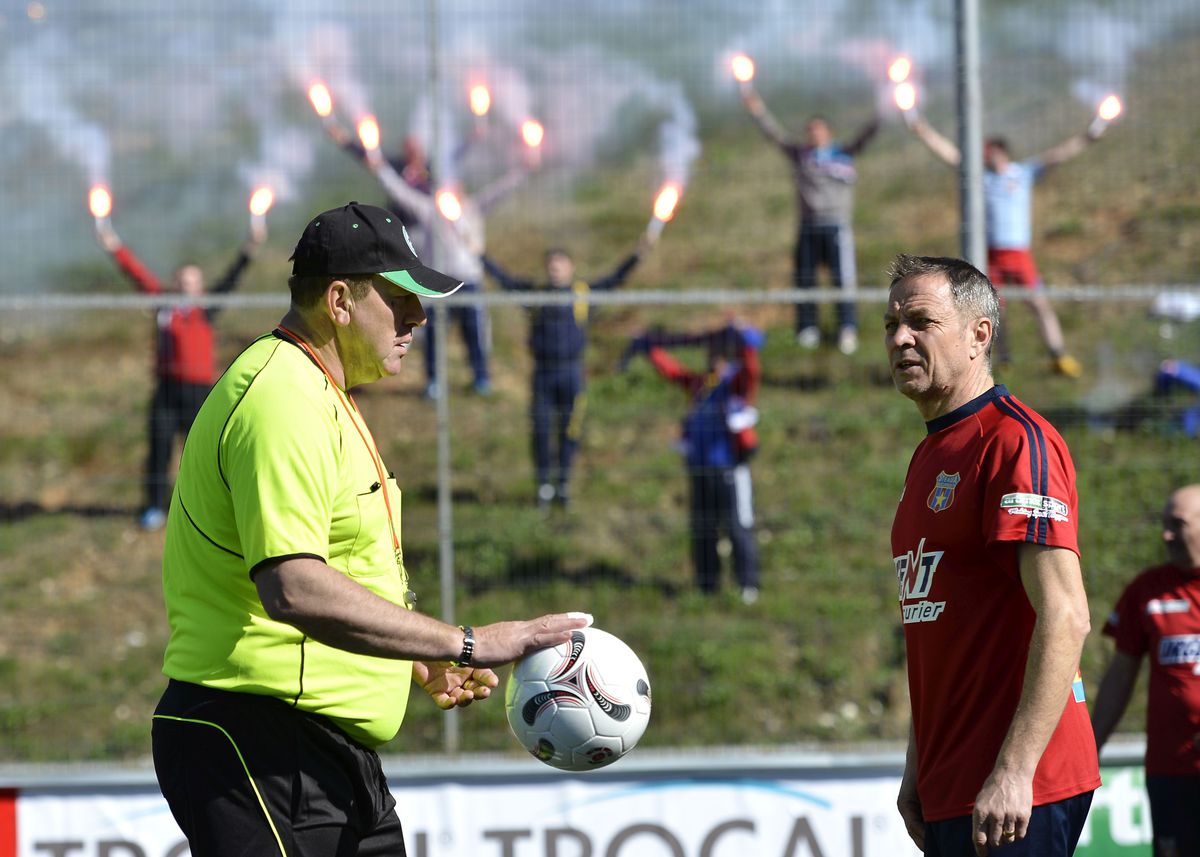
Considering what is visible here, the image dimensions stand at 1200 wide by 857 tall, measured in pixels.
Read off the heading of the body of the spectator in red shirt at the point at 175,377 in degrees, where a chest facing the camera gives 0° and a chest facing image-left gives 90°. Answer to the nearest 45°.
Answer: approximately 0°

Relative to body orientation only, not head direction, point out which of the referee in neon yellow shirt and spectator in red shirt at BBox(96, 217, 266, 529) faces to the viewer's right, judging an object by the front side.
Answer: the referee in neon yellow shirt

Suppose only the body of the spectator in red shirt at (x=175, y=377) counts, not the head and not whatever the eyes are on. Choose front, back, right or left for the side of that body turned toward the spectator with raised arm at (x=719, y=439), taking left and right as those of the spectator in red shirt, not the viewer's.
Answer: left

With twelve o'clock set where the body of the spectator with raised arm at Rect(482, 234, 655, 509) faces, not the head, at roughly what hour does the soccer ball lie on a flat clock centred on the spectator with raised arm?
The soccer ball is roughly at 12 o'clock from the spectator with raised arm.

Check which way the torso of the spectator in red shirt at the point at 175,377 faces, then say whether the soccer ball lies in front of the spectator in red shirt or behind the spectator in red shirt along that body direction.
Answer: in front

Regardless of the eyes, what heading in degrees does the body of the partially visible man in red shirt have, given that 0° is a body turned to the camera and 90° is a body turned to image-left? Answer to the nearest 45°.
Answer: approximately 0°

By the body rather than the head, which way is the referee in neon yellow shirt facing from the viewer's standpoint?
to the viewer's right

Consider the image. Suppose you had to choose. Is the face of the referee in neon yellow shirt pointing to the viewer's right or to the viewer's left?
to the viewer's right

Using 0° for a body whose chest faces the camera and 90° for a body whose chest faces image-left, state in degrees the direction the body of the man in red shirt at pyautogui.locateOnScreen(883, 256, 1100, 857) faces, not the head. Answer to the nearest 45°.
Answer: approximately 45°

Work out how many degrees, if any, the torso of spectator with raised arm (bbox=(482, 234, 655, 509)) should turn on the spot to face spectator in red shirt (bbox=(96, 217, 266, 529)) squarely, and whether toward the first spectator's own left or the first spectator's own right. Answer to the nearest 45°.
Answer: approximately 90° to the first spectator's own right
